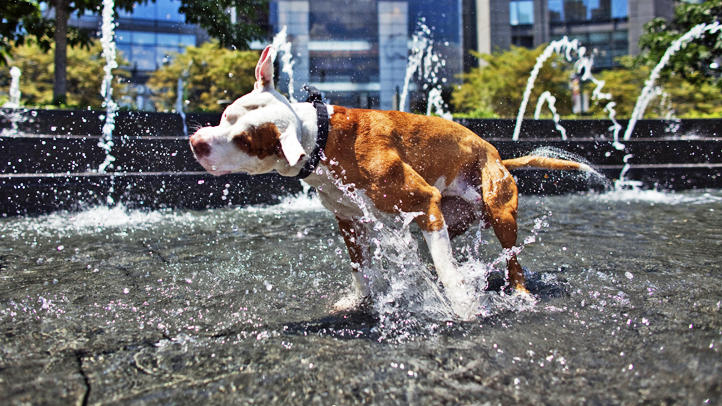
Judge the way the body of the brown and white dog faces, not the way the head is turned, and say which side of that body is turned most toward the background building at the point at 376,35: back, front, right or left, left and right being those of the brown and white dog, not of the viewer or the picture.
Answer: right

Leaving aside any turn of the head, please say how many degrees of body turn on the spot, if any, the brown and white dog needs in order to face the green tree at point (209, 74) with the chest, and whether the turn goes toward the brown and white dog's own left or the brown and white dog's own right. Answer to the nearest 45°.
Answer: approximately 90° to the brown and white dog's own right

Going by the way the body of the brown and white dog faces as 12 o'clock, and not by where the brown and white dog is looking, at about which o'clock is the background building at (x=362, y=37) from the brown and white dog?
The background building is roughly at 3 o'clock from the brown and white dog.

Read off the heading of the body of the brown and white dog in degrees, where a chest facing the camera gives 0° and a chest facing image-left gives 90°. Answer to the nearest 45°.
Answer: approximately 90°

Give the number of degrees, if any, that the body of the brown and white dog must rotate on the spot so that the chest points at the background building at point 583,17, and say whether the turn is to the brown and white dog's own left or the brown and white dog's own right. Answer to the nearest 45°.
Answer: approximately 90° to the brown and white dog's own right

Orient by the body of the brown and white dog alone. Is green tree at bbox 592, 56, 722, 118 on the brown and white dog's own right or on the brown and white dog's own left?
on the brown and white dog's own right
